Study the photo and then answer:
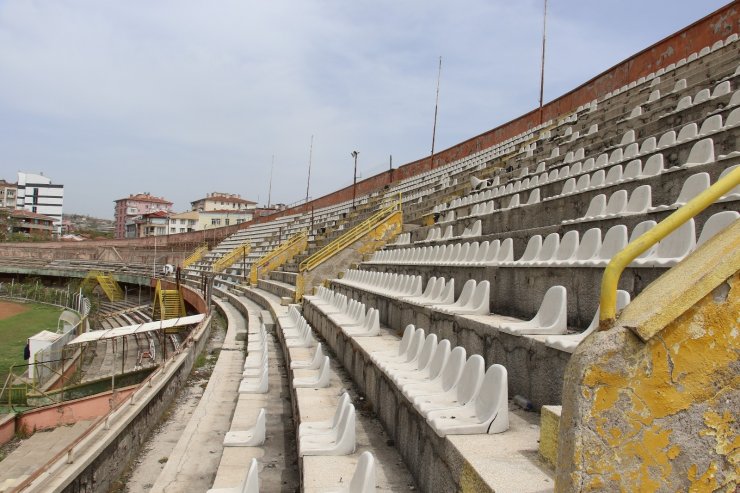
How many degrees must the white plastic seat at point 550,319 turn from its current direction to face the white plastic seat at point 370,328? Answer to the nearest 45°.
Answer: approximately 90° to its right

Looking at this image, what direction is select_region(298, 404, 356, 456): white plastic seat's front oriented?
to the viewer's left

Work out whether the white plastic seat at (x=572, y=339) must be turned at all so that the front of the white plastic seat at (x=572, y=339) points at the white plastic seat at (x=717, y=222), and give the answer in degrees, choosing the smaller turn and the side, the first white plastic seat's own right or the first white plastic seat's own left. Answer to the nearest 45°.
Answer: approximately 180°

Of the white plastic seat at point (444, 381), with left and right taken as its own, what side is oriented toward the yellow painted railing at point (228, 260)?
right

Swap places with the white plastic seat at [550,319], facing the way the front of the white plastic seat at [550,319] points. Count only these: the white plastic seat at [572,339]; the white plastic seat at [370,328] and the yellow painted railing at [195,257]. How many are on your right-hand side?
2

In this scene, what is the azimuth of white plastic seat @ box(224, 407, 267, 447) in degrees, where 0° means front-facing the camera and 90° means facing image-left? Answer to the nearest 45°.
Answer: approximately 90°

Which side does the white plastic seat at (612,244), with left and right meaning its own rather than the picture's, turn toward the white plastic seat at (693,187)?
back
